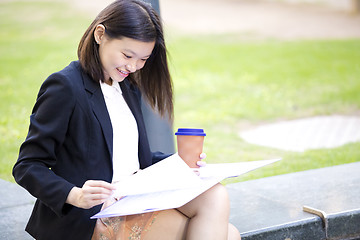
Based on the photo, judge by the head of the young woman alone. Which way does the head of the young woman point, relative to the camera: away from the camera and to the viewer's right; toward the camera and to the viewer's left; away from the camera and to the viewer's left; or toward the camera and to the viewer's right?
toward the camera and to the viewer's right

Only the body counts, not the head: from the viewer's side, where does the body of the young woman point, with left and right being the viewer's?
facing the viewer and to the right of the viewer
